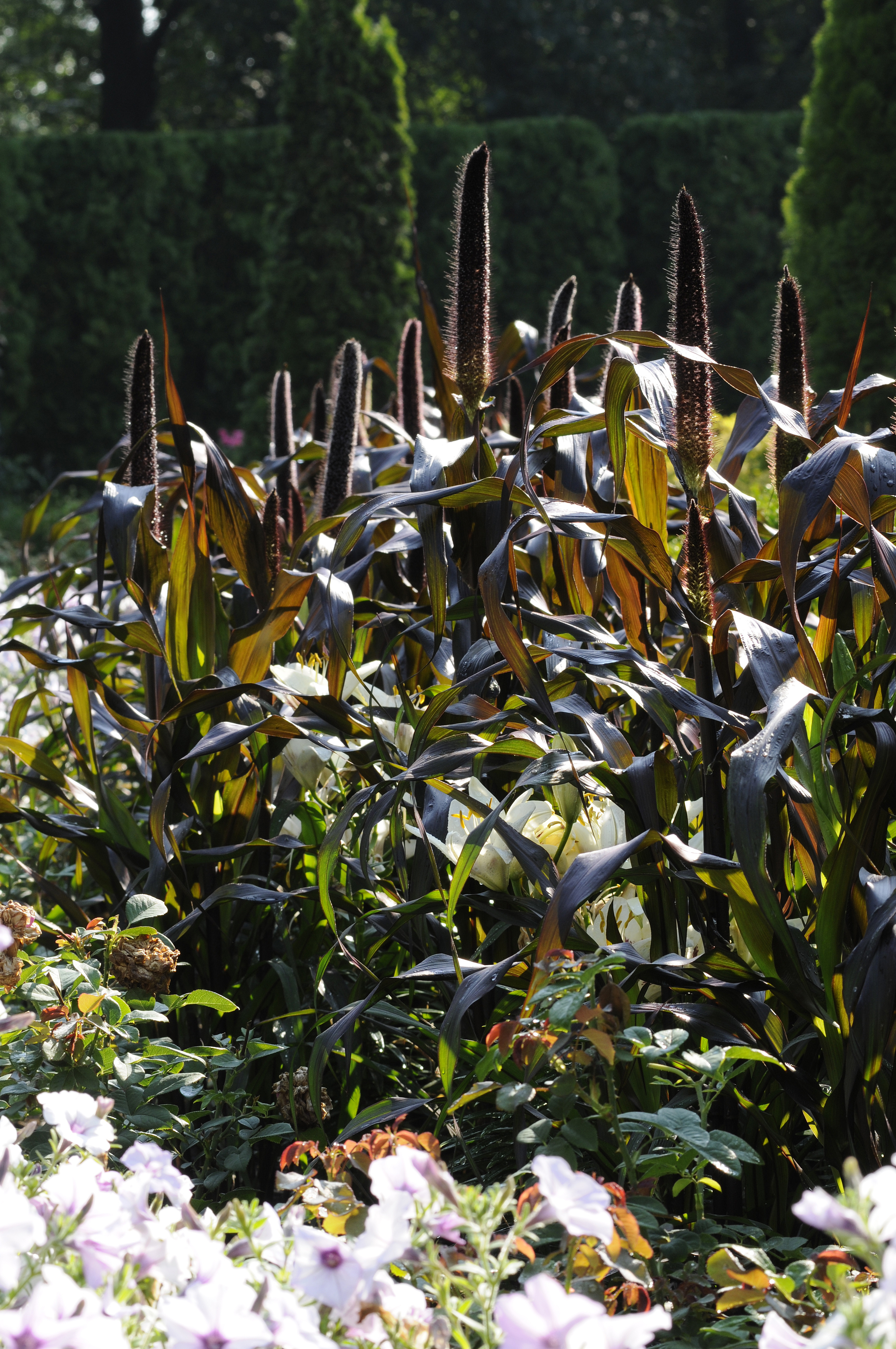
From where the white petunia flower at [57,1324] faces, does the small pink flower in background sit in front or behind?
behind

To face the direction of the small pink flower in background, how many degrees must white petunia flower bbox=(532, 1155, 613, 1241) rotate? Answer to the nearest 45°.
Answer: approximately 135° to its left

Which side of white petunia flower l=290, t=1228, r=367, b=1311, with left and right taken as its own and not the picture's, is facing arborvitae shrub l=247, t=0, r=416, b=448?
back

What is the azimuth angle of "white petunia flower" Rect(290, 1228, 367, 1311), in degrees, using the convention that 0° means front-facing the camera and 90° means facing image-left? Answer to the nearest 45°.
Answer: approximately 0°

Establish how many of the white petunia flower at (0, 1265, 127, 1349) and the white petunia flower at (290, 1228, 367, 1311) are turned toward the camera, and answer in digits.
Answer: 2

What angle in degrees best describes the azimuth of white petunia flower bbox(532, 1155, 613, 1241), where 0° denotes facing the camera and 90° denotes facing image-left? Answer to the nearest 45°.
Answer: approximately 315°

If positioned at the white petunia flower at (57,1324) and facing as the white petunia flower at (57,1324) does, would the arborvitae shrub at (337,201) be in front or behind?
behind
